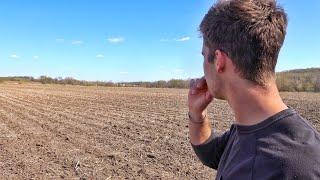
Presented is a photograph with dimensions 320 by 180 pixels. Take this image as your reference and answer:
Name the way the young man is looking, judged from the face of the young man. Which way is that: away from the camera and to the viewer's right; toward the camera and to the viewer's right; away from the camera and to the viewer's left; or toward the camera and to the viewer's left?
away from the camera and to the viewer's left

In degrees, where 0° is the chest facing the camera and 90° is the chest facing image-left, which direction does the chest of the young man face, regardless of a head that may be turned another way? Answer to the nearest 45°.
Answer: approximately 135°
